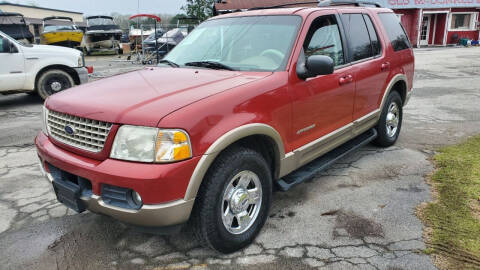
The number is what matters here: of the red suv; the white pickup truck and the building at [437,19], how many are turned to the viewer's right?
1

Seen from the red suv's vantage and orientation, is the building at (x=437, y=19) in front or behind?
behind

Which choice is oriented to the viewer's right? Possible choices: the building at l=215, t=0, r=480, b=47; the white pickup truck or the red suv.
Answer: the white pickup truck

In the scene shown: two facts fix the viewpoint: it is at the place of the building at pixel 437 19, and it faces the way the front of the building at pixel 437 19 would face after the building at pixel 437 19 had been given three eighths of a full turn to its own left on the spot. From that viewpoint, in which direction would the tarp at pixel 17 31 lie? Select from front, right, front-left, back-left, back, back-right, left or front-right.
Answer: back

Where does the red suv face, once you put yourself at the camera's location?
facing the viewer and to the left of the viewer

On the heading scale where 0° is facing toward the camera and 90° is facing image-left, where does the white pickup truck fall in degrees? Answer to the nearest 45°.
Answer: approximately 270°

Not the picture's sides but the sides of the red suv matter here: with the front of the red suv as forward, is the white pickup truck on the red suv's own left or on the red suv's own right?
on the red suv's own right

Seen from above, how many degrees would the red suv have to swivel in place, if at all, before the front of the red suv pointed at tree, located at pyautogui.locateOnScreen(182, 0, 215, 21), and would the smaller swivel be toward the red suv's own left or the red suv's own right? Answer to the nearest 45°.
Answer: approximately 135° to the red suv's own right

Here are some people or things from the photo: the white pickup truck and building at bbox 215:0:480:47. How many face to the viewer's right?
1

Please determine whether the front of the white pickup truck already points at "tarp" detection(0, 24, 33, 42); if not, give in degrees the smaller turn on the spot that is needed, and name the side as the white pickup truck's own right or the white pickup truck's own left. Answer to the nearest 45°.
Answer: approximately 90° to the white pickup truck's own left

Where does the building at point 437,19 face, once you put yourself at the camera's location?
facing the viewer

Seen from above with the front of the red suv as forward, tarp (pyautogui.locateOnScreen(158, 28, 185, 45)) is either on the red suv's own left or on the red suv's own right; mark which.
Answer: on the red suv's own right

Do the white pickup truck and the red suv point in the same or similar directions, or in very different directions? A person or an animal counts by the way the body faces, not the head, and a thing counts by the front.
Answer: very different directions
